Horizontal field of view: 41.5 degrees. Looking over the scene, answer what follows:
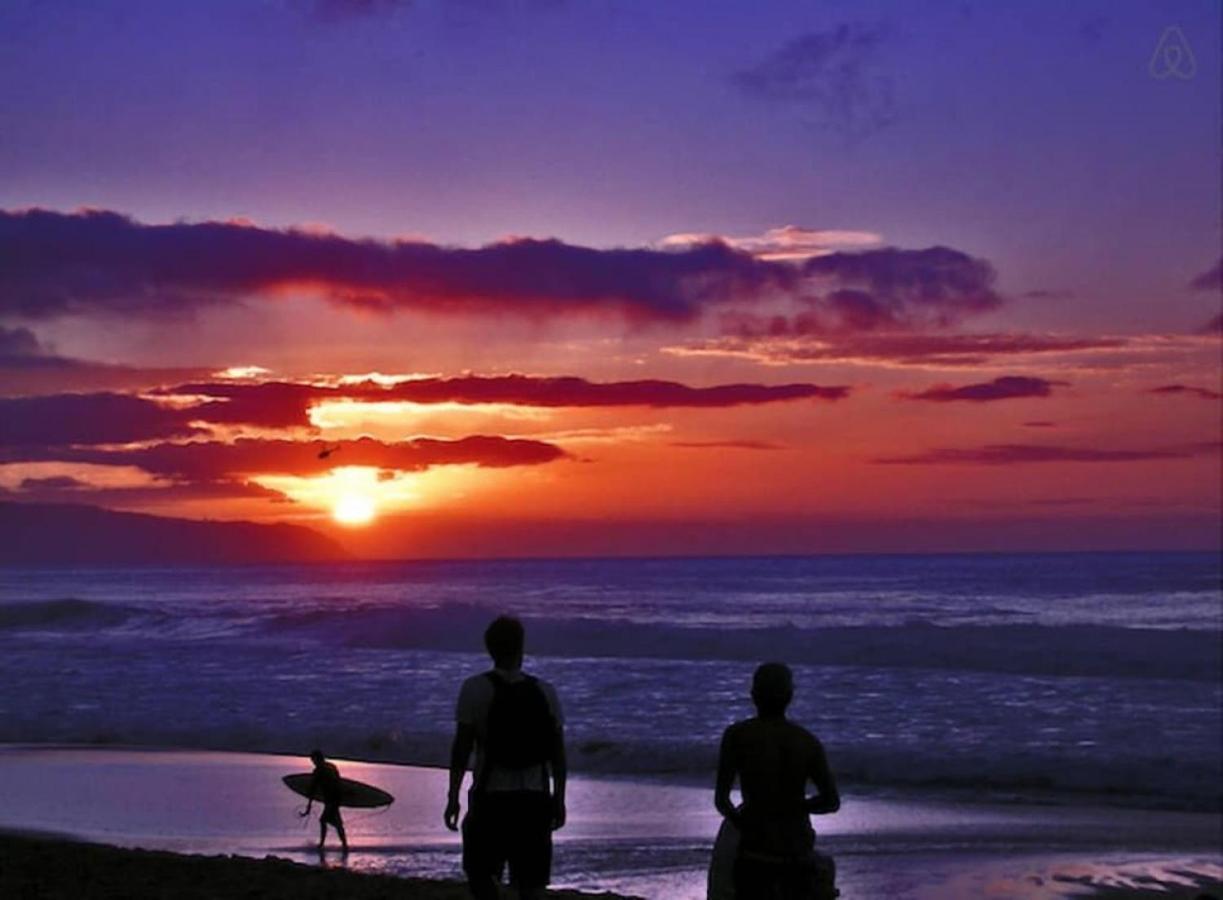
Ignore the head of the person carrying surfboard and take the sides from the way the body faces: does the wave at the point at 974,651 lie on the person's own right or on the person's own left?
on the person's own right

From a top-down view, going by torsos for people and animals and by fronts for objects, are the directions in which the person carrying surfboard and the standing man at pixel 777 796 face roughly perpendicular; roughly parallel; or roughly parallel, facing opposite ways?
roughly perpendicular

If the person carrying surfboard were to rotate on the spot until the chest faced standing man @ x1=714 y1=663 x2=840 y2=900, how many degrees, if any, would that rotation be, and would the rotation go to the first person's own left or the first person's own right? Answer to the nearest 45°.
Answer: approximately 90° to the first person's own left

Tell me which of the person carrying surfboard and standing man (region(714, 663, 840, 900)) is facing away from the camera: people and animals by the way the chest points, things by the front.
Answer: the standing man

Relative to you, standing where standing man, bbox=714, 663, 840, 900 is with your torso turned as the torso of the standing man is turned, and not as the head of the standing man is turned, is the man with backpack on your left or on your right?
on your left

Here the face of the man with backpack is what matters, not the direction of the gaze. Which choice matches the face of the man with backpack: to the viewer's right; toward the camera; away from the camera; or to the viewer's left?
away from the camera

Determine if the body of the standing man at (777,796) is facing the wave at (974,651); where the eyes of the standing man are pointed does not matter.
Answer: yes

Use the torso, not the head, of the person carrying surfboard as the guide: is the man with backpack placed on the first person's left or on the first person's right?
on the first person's left

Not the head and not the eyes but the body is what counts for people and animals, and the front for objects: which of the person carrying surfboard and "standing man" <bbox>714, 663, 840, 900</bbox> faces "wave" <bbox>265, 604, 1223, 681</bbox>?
the standing man

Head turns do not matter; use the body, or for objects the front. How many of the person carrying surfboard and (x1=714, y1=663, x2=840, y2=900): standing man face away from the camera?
1

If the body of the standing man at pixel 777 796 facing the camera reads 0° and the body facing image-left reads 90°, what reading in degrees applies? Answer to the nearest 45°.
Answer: approximately 180°

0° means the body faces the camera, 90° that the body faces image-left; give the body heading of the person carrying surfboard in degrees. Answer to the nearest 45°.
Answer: approximately 90°
